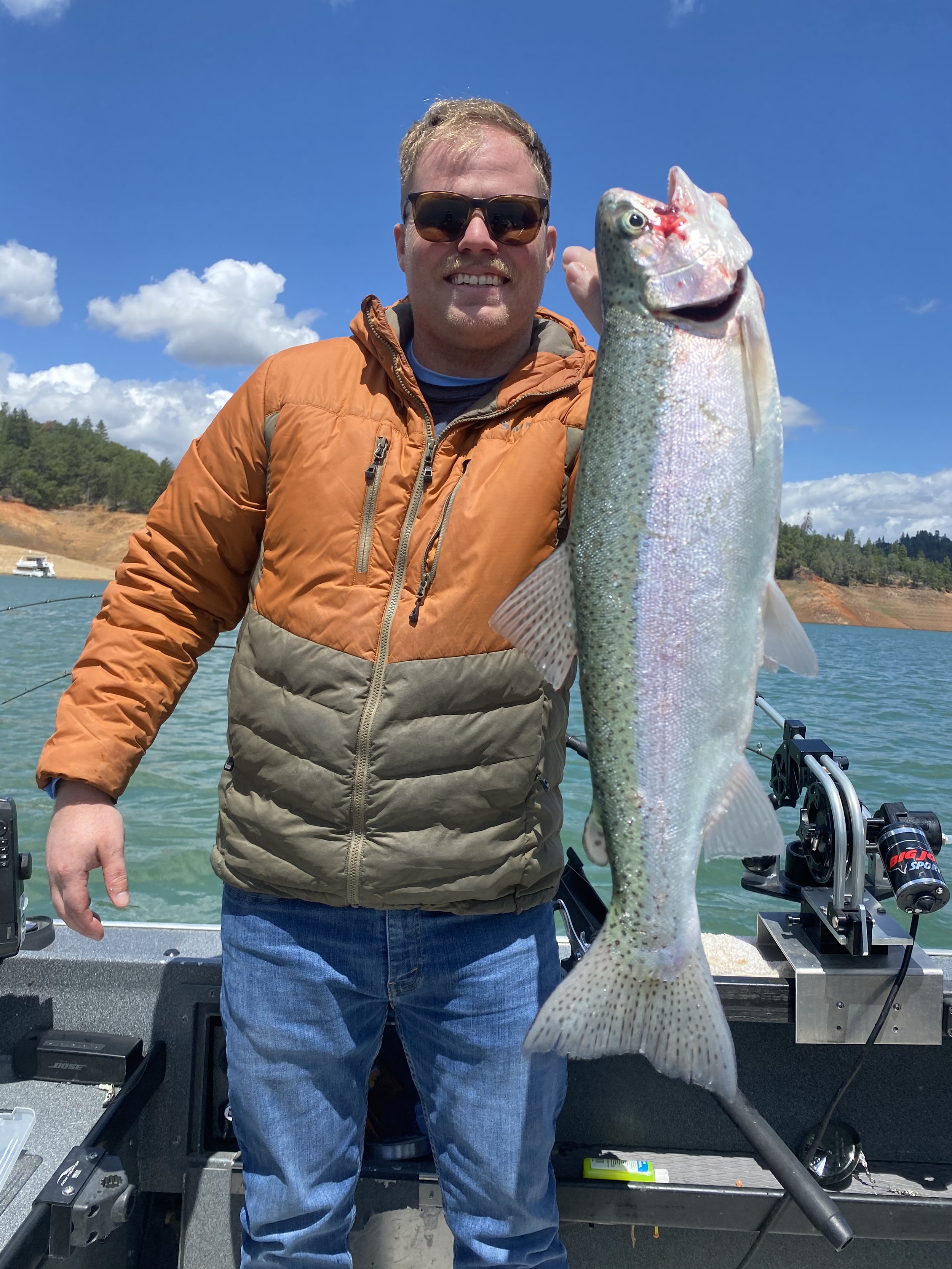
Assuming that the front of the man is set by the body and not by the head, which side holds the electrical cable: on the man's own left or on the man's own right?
on the man's own left

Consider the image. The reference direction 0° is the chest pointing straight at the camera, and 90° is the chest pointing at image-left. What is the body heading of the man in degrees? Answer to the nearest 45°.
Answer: approximately 0°
